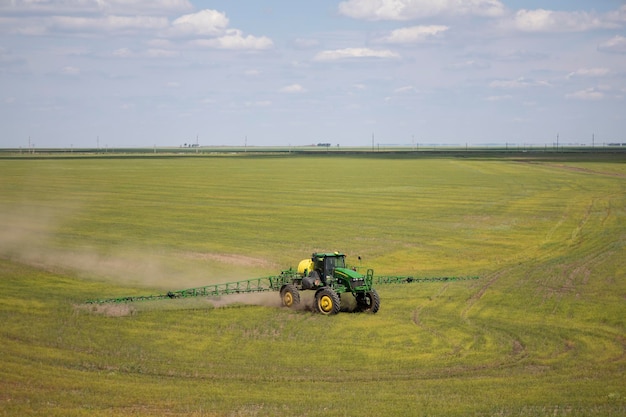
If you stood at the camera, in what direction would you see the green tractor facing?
facing the viewer and to the right of the viewer
